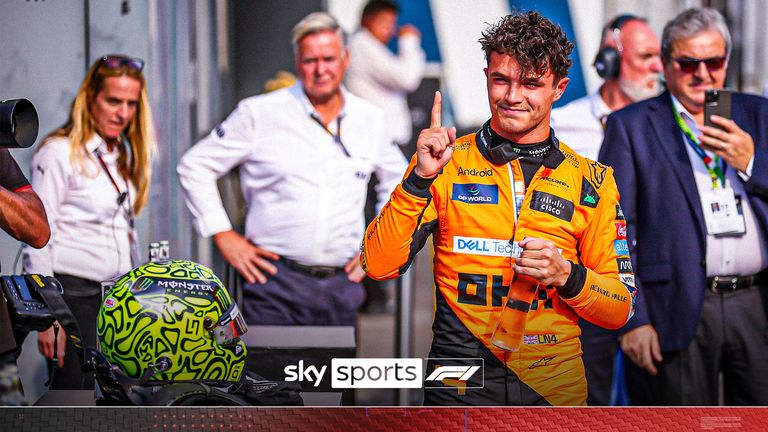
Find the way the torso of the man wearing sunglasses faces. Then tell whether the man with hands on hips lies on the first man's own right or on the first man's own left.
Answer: on the first man's own right

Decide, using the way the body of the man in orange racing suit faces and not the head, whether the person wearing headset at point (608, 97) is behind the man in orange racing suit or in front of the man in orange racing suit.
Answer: behind

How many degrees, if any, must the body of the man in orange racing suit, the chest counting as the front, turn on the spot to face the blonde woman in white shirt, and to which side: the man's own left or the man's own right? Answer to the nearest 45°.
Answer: approximately 90° to the man's own right

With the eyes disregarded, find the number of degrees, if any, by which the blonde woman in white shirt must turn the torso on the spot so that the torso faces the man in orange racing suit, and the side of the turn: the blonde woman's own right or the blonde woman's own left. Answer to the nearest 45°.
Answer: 0° — they already face them

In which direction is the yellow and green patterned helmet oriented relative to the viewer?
to the viewer's right

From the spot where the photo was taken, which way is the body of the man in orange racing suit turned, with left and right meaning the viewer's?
facing the viewer

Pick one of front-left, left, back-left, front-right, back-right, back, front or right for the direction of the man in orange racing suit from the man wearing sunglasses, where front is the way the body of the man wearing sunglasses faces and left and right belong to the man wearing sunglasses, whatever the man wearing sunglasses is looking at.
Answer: right
